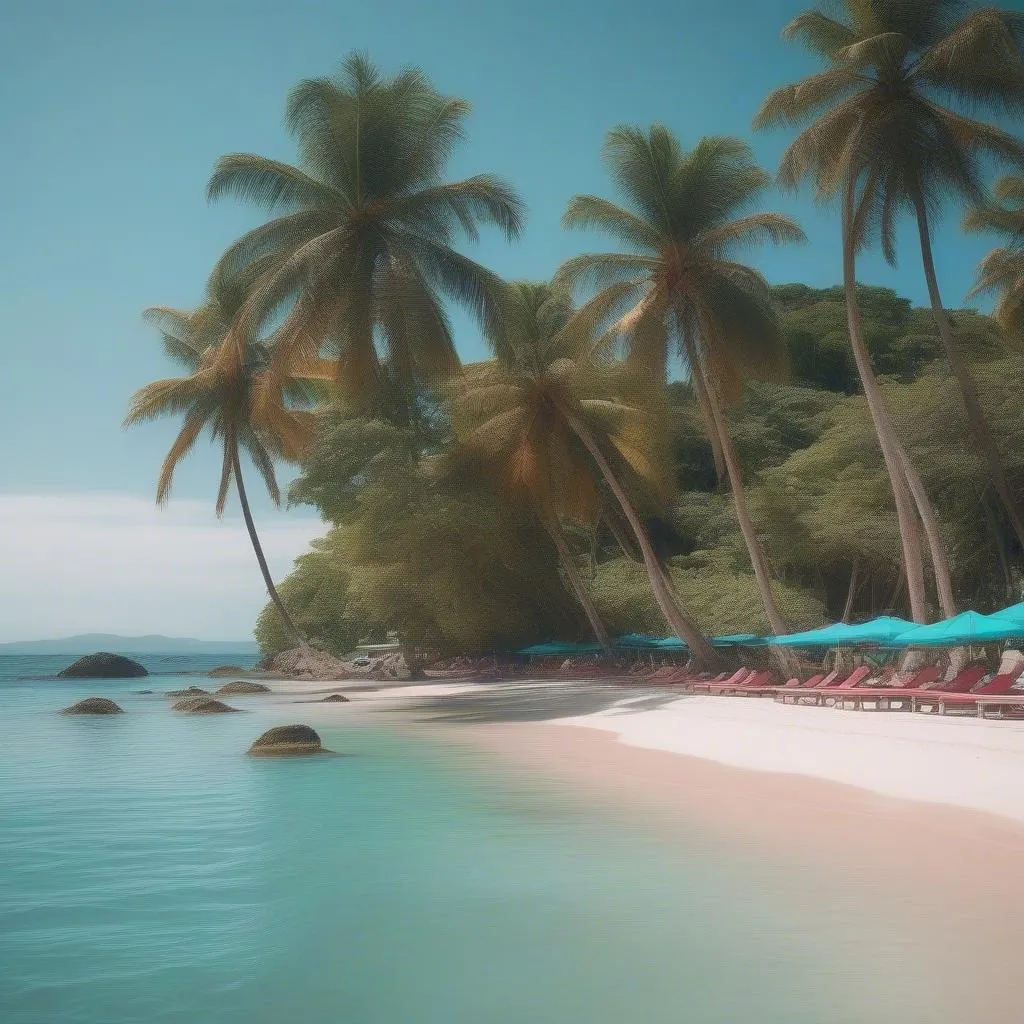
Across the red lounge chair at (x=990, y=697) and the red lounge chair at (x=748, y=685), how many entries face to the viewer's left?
2

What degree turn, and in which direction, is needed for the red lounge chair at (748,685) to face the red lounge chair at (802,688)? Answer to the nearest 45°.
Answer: approximately 135° to its left

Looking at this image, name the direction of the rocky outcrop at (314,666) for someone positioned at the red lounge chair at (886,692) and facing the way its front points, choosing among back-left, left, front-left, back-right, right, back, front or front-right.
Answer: front-right

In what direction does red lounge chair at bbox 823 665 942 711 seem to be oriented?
to the viewer's left

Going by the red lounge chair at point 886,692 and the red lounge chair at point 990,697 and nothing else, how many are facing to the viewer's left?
2

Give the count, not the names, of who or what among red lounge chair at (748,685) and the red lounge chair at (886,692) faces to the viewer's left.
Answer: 2

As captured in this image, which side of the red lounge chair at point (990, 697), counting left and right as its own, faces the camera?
left

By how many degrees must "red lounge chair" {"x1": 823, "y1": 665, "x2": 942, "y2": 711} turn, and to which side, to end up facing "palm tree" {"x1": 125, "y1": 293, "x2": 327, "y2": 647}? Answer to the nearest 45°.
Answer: approximately 45° to its right

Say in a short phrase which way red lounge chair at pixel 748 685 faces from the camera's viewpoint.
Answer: facing to the left of the viewer
